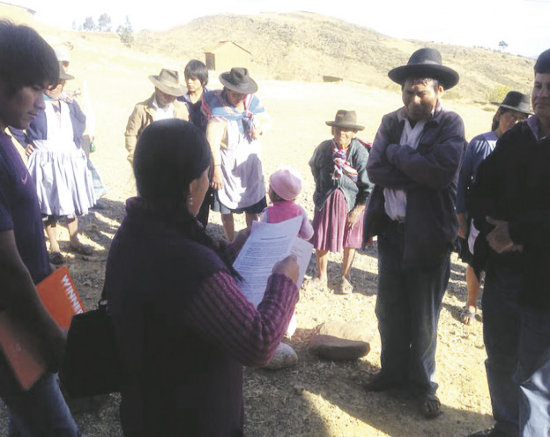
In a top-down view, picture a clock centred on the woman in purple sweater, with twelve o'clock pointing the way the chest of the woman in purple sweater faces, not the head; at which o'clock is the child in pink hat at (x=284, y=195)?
The child in pink hat is roughly at 11 o'clock from the woman in purple sweater.

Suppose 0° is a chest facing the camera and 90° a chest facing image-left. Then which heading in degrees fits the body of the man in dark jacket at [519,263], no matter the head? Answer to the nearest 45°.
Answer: approximately 45°

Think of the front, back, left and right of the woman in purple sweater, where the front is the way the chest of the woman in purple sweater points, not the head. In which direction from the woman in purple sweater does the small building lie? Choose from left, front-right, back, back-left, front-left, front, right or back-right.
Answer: front-left

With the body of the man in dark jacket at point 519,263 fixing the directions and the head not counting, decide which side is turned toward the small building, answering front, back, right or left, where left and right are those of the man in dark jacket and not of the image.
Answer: right

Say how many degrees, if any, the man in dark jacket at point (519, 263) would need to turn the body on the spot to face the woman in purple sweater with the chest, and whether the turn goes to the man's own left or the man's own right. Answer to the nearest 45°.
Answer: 0° — they already face them

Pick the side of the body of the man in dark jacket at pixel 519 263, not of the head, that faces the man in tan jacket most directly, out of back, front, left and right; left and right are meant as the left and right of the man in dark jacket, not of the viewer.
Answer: right

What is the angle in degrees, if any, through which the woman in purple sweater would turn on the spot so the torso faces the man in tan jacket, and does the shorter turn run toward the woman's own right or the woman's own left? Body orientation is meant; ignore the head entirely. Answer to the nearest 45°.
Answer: approximately 45° to the woman's own left

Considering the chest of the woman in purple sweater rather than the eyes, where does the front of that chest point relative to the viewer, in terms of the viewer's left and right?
facing away from the viewer and to the right of the viewer

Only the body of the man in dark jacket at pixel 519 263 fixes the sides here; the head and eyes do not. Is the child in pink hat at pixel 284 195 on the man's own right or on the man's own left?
on the man's own right

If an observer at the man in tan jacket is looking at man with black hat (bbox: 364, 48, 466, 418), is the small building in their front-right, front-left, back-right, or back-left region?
back-left
